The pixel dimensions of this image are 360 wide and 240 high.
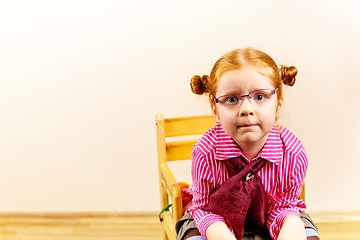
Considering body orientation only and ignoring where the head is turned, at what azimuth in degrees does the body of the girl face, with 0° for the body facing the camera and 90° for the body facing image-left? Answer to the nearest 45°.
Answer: approximately 0°

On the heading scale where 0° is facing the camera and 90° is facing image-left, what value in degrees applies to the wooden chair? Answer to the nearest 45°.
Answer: approximately 315°
